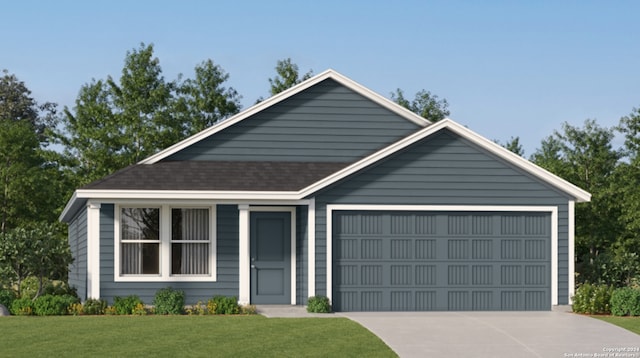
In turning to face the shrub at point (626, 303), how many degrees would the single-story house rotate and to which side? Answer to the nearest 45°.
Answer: approximately 90° to its left

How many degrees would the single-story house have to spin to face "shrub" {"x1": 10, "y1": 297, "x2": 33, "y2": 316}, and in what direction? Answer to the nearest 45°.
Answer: approximately 90° to its right

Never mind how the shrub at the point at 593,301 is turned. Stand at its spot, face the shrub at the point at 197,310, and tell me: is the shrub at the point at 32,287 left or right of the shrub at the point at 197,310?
right

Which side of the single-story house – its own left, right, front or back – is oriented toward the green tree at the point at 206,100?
back

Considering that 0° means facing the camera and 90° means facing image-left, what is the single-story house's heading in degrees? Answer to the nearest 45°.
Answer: approximately 0°

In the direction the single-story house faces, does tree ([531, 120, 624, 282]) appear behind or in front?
behind

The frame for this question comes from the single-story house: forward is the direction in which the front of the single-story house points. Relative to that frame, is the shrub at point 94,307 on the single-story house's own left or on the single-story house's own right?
on the single-story house's own right

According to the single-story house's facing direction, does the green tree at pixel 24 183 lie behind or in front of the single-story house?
behind

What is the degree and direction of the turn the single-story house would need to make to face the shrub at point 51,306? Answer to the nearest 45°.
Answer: approximately 90° to its right
